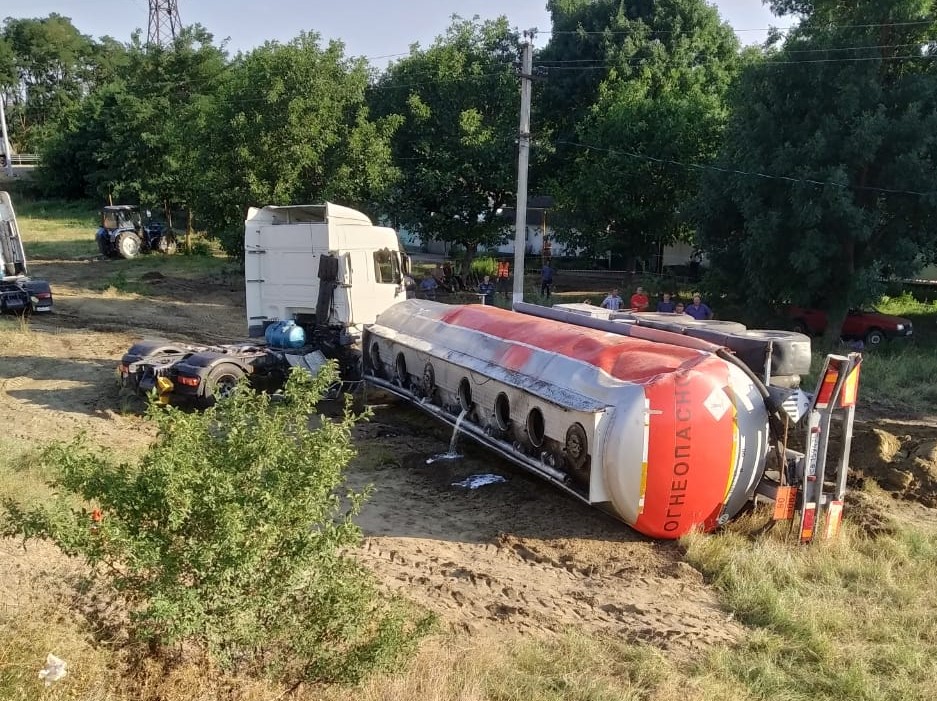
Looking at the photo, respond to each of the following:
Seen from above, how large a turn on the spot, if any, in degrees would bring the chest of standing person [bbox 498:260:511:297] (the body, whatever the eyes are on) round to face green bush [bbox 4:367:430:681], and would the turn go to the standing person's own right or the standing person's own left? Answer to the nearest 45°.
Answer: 0° — they already face it

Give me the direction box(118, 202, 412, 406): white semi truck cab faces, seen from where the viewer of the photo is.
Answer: facing away from the viewer and to the right of the viewer

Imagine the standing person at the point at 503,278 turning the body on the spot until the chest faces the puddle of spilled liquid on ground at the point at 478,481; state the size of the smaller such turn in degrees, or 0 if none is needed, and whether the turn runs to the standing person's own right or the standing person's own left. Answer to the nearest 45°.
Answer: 0° — they already face it

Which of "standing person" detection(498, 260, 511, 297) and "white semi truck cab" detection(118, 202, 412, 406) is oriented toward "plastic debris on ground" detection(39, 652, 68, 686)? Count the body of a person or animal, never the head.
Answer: the standing person

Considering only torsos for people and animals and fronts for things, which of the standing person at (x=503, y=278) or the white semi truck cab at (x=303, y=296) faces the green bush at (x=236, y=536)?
the standing person

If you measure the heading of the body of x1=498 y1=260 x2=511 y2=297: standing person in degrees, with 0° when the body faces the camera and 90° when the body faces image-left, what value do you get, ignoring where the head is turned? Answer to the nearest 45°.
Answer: approximately 0°

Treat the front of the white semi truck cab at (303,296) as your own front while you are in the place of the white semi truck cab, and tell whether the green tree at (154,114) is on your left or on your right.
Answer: on your left

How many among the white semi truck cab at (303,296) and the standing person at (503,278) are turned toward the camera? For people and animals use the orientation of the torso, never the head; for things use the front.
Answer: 1
